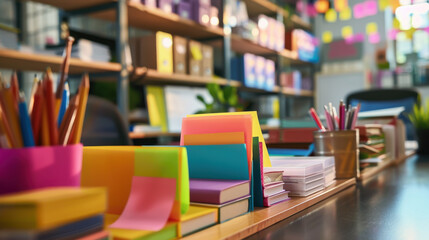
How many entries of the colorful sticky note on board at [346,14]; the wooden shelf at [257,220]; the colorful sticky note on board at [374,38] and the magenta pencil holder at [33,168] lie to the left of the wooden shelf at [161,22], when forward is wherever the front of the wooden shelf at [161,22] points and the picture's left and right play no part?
2

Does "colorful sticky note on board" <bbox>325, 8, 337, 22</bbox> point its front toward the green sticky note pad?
yes

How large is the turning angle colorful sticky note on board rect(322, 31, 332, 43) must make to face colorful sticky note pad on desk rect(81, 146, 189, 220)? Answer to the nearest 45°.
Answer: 0° — it already faces it

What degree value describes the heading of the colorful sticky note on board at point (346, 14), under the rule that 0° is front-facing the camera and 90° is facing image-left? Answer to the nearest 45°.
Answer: approximately 0°

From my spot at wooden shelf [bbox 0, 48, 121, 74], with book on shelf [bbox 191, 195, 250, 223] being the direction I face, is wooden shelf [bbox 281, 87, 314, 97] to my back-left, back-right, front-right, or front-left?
back-left

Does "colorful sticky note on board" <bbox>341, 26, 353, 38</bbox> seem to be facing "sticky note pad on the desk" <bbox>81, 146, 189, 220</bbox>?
yes

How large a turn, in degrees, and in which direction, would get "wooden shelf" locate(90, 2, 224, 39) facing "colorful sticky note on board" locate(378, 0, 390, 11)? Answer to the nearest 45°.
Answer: approximately 90° to its left

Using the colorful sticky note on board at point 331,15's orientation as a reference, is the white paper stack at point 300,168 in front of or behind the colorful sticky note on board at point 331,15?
in front

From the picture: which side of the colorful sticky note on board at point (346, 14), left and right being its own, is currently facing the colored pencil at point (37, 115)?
front

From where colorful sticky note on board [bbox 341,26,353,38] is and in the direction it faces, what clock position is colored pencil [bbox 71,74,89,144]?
The colored pencil is roughly at 12 o'clock from the colorful sticky note on board.

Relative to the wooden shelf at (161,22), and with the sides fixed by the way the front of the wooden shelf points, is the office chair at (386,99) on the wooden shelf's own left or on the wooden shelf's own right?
on the wooden shelf's own left

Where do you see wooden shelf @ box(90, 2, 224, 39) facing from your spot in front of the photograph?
facing the viewer and to the right of the viewer

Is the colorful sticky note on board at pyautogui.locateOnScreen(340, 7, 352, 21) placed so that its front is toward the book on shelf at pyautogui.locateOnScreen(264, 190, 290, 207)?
yes

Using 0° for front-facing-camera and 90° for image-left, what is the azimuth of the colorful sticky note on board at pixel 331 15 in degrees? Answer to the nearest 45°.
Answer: approximately 0°

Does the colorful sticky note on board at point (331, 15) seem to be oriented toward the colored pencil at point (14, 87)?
yes
